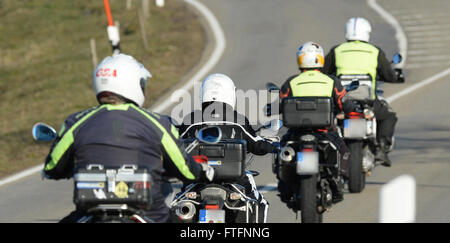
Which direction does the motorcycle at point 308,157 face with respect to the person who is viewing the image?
facing away from the viewer

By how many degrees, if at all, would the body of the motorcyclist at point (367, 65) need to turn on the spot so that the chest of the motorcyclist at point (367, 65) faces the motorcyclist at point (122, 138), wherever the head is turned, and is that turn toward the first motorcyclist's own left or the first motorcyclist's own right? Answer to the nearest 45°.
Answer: approximately 180°

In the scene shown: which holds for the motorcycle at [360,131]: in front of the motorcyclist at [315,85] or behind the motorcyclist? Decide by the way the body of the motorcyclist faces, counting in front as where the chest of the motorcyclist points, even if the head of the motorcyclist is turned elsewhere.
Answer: in front

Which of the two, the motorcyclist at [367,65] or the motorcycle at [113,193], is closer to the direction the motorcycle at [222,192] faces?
the motorcyclist

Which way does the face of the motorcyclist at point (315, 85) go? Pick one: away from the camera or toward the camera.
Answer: away from the camera

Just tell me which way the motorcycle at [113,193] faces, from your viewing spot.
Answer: facing away from the viewer

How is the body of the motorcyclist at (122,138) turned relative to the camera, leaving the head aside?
away from the camera

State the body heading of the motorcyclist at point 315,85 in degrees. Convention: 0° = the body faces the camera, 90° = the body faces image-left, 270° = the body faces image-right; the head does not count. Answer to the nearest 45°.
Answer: approximately 180°

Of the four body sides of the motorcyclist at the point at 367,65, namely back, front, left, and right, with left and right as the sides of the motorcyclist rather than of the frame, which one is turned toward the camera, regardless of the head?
back

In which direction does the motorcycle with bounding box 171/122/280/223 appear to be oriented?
away from the camera

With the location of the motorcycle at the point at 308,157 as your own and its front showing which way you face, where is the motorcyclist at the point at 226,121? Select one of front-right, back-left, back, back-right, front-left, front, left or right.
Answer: back-left

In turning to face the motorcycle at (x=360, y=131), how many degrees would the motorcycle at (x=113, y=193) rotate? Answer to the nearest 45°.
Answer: approximately 45° to its right
